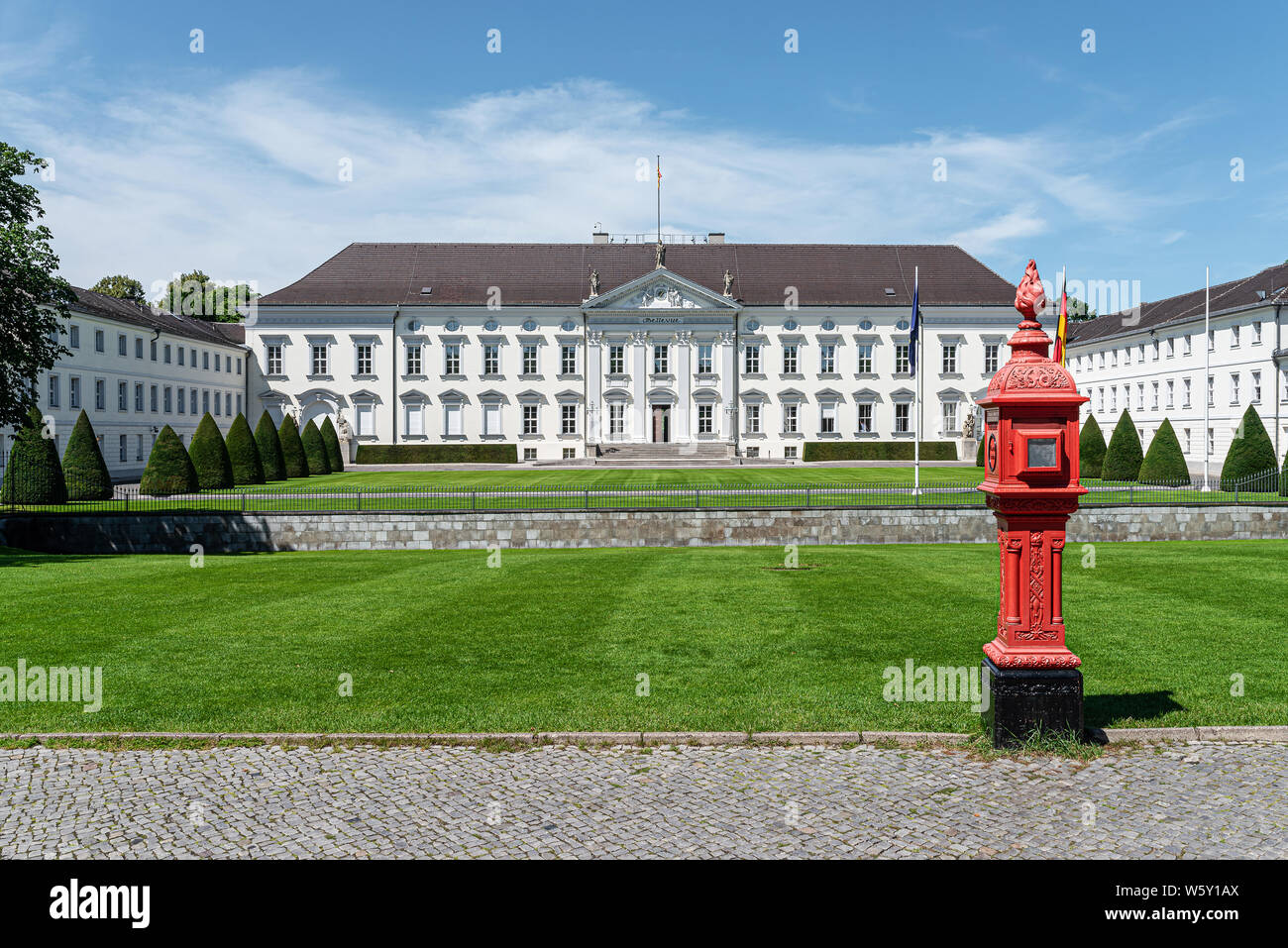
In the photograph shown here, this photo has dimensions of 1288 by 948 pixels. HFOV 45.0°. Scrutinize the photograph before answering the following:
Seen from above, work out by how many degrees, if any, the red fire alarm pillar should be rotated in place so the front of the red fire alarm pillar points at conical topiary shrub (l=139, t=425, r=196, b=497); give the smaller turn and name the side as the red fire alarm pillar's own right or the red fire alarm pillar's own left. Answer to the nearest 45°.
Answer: approximately 135° to the red fire alarm pillar's own right

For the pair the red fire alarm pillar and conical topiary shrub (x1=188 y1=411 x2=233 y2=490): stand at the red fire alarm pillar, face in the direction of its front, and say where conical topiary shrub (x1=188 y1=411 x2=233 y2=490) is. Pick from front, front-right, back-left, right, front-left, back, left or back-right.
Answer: back-right

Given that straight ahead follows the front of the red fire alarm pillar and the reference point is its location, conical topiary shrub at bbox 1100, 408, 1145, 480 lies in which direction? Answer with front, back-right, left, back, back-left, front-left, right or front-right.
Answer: back

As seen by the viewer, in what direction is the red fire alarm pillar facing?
toward the camera

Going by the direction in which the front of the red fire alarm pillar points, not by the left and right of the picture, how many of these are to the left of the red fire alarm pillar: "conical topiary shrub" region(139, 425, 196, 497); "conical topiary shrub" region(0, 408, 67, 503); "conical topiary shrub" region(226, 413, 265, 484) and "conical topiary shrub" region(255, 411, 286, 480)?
0

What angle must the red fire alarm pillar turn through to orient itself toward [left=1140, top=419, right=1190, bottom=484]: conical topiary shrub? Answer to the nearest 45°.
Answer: approximately 180°

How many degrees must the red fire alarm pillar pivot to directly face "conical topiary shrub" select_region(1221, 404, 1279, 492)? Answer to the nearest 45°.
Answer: approximately 180°

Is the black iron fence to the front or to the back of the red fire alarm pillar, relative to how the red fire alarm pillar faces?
to the back

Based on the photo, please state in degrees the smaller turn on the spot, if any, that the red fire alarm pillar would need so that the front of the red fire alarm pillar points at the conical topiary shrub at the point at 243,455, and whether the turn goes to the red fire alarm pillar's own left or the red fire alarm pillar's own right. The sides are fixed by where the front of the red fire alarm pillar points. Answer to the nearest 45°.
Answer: approximately 135° to the red fire alarm pillar's own right

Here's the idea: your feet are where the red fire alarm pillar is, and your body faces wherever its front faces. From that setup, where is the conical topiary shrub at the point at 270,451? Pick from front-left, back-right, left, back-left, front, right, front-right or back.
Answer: back-right

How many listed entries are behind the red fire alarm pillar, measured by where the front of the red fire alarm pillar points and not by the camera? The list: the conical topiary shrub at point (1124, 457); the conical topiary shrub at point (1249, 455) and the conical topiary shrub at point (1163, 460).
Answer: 3

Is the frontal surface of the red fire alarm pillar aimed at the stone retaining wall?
no
